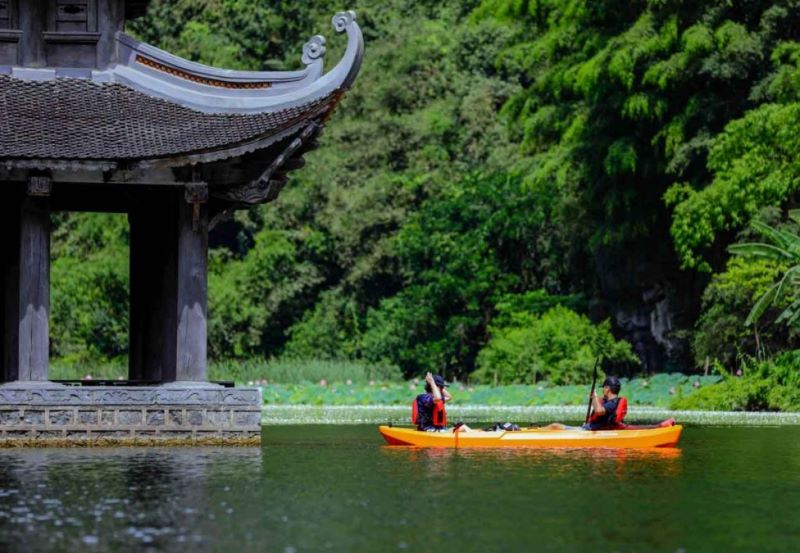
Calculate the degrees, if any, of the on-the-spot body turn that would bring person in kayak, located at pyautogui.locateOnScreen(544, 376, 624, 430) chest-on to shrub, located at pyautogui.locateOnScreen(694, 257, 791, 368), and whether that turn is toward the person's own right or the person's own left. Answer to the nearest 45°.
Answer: approximately 90° to the person's own right

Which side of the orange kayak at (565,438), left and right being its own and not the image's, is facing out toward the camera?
left

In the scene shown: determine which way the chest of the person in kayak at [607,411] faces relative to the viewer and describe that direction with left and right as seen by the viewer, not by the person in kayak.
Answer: facing to the left of the viewer

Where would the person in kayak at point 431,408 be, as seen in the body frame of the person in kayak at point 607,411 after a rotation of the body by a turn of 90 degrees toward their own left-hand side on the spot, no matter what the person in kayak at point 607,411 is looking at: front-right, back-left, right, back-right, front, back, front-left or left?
right

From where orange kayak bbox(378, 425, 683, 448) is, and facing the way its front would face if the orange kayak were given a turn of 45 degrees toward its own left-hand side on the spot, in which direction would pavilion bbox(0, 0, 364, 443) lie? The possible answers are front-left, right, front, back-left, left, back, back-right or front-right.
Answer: front-right

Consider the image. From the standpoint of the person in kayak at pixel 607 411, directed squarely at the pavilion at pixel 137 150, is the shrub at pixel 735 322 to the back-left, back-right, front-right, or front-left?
back-right

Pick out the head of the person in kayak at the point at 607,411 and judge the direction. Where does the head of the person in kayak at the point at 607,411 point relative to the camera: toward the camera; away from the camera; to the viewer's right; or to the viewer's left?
to the viewer's left

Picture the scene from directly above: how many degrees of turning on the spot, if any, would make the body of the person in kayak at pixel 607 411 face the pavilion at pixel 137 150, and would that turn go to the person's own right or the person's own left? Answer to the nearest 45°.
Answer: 0° — they already face it
